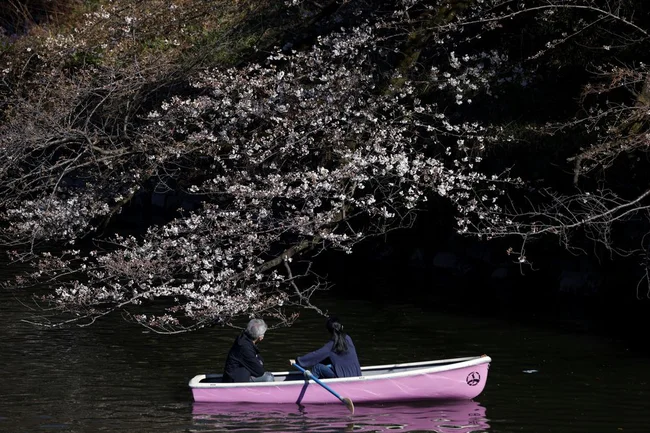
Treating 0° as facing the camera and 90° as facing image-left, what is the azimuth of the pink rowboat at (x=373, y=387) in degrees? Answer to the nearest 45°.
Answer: approximately 270°

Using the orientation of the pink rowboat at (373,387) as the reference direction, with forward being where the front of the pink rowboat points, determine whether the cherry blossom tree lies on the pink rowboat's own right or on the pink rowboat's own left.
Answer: on the pink rowboat's own left
